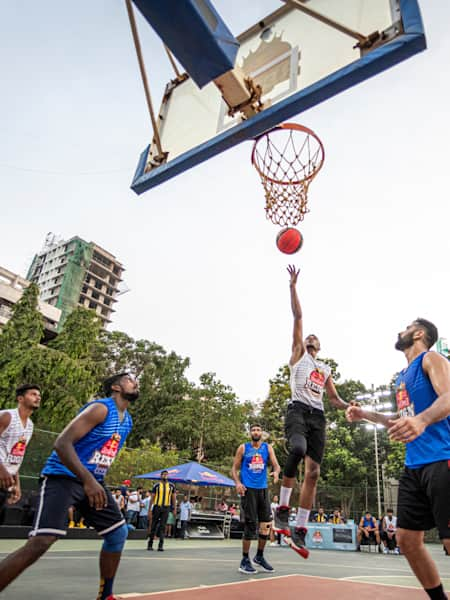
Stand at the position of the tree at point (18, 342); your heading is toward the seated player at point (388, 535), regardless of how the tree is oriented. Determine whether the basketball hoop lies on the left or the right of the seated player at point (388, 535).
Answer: right

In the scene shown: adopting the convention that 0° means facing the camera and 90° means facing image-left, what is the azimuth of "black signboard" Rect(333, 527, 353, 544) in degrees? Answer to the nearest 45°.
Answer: approximately 0°

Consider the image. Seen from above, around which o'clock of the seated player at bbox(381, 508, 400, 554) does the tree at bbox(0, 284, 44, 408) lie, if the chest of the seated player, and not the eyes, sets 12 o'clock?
The tree is roughly at 3 o'clock from the seated player.

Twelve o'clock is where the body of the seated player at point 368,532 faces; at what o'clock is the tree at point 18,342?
The tree is roughly at 3 o'clock from the seated player.

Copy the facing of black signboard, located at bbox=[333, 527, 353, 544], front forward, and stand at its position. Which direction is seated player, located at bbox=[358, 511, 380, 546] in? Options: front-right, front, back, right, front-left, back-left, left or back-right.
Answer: left

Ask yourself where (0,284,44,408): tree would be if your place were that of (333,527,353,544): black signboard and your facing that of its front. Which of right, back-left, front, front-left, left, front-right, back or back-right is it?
right

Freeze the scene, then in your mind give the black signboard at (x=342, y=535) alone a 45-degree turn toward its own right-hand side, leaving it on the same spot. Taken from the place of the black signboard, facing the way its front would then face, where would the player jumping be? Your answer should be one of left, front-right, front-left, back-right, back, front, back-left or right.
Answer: front-left
